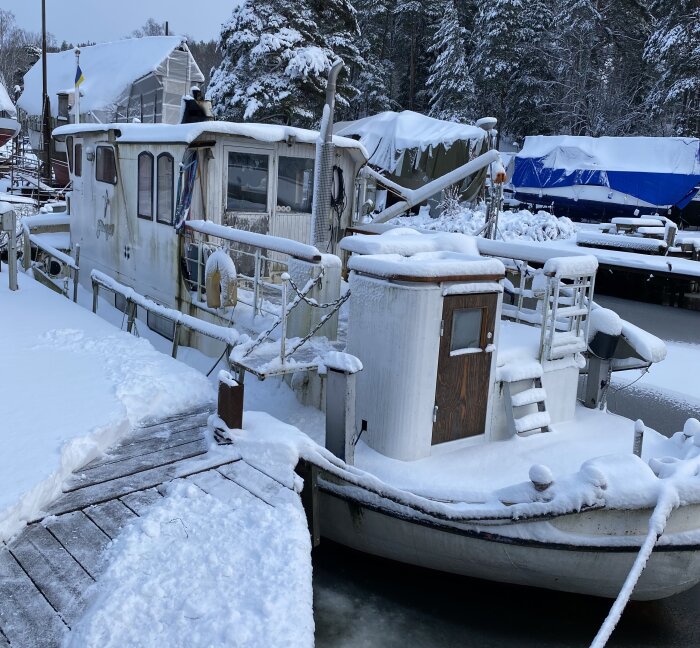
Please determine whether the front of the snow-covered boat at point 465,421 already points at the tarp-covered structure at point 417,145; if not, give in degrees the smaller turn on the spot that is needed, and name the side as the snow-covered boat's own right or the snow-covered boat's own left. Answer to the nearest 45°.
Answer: approximately 135° to the snow-covered boat's own left

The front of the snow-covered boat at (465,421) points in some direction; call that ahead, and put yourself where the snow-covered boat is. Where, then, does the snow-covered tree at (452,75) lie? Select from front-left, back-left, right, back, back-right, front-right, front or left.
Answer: back-left

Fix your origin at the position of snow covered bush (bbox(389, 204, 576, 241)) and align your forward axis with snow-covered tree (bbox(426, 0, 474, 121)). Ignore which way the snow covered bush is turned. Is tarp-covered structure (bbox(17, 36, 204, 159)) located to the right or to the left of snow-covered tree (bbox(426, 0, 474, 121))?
left

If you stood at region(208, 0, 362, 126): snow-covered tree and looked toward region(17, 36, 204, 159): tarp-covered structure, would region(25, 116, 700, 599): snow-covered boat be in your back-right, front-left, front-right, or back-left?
back-left

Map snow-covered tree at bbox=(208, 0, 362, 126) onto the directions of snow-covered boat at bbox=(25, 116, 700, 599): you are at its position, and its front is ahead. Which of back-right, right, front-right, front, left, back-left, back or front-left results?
back-left

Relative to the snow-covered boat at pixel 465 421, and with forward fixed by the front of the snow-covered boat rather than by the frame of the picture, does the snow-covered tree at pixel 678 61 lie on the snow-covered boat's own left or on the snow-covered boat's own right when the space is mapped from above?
on the snow-covered boat's own left

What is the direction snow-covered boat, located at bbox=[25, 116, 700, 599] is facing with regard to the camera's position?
facing the viewer and to the right of the viewer

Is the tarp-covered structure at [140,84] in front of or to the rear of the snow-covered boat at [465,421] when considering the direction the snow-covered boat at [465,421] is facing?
to the rear

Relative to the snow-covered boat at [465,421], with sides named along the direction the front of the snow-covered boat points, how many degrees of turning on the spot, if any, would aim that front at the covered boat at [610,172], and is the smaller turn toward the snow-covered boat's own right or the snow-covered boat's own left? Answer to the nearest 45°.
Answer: approximately 135° to the snow-covered boat's own left

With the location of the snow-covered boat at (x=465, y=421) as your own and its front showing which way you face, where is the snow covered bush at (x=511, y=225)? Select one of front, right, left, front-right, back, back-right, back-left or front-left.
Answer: back-left
